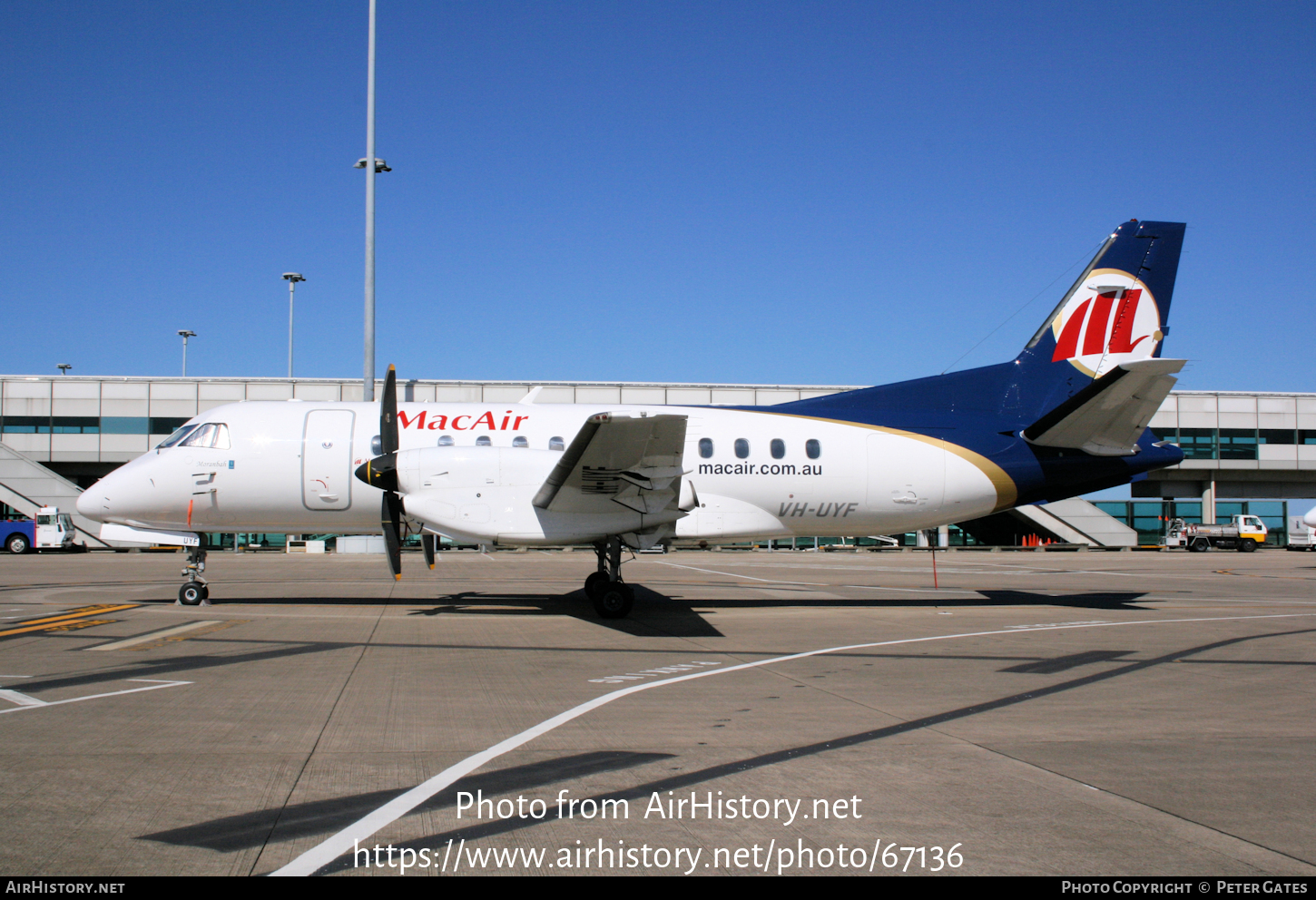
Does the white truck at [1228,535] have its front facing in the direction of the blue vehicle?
no

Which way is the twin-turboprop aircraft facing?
to the viewer's left

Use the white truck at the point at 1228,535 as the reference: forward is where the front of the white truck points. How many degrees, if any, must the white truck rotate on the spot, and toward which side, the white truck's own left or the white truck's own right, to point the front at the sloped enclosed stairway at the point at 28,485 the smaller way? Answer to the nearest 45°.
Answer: approximately 135° to the white truck's own right

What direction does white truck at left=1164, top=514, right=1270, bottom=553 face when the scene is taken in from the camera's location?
facing to the right of the viewer

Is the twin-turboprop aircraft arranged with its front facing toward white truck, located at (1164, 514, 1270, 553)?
no

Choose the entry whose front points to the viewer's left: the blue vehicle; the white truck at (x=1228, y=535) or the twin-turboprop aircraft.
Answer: the twin-turboprop aircraft

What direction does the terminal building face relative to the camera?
toward the camera

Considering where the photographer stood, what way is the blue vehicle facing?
facing to the right of the viewer

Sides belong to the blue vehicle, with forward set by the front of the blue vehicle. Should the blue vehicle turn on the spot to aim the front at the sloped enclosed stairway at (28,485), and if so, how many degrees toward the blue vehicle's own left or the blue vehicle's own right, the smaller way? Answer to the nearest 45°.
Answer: approximately 90° to the blue vehicle's own left

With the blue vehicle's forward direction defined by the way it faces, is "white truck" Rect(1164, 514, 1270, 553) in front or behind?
in front

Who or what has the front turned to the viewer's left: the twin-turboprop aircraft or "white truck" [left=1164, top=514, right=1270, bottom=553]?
the twin-turboprop aircraft

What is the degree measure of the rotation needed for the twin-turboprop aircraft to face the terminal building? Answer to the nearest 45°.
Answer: approximately 90° to its right
